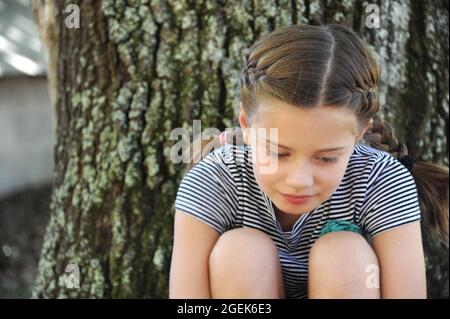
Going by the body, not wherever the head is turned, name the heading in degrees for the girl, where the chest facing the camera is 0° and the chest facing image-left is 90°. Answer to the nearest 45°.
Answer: approximately 0°
